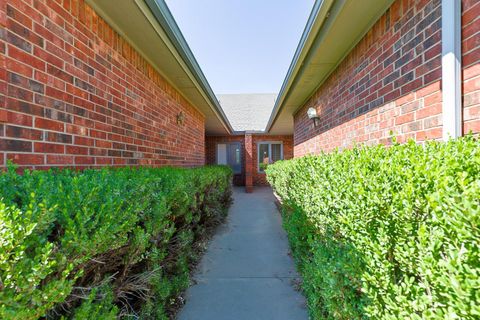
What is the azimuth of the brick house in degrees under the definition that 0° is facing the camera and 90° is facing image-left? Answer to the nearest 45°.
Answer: approximately 0°
